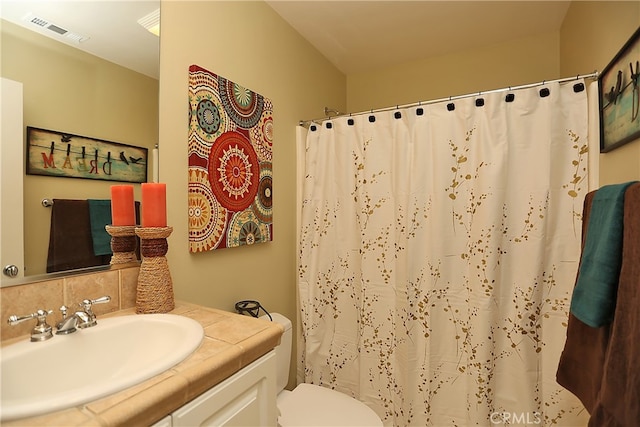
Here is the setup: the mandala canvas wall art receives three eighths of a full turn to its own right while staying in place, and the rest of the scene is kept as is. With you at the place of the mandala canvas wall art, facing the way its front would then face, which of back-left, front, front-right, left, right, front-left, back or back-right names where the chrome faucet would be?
front-left

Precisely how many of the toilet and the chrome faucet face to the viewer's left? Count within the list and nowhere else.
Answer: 0

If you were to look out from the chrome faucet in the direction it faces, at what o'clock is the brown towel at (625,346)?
The brown towel is roughly at 12 o'clock from the chrome faucet.

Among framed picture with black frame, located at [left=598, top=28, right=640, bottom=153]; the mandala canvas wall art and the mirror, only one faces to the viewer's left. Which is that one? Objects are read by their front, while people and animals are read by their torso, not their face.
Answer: the framed picture with black frame

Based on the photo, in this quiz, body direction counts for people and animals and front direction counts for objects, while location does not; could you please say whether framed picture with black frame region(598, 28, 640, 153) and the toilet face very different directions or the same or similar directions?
very different directions

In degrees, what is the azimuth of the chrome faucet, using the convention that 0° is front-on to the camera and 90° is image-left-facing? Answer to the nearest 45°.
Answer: approximately 315°

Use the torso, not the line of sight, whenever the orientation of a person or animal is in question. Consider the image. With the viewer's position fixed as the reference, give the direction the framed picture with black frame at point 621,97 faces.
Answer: facing to the left of the viewer

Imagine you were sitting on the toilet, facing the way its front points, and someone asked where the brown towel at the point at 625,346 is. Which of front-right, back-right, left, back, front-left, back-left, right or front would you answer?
front

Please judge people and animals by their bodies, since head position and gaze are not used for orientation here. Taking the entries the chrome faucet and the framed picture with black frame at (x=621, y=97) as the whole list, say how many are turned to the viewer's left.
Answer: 1

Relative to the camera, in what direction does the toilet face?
facing the viewer and to the right of the viewer

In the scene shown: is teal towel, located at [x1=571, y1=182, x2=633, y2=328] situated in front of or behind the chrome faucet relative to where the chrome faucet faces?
in front

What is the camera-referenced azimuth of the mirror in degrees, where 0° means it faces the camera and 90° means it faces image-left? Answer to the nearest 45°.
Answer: approximately 315°

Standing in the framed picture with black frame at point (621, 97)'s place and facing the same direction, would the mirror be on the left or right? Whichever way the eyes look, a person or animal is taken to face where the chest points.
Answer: on its left
